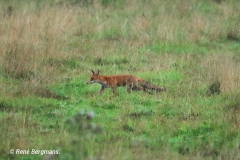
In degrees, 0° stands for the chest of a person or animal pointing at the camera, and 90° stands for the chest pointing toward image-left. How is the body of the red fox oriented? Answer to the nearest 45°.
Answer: approximately 90°
